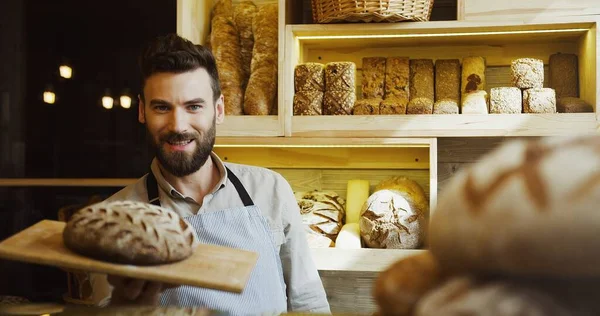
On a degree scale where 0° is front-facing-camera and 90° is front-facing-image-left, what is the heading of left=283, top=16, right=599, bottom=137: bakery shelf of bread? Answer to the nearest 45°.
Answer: approximately 0°

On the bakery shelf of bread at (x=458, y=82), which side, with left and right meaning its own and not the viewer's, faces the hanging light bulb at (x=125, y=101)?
right

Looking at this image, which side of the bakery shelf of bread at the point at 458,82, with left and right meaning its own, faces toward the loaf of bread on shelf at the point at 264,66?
right

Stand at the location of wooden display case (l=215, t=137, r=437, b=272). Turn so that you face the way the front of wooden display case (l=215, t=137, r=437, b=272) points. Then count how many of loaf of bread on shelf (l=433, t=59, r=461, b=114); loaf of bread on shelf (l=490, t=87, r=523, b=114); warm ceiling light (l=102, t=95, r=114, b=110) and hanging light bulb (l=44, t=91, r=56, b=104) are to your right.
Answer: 2

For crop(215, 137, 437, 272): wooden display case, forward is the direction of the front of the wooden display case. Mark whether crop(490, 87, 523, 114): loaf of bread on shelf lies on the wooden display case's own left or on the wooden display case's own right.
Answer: on the wooden display case's own left

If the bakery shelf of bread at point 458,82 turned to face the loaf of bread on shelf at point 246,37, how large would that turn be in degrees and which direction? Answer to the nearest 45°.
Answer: approximately 90° to its right

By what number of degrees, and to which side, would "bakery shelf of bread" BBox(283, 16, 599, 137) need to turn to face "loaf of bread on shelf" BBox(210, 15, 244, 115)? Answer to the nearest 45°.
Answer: approximately 90° to its right

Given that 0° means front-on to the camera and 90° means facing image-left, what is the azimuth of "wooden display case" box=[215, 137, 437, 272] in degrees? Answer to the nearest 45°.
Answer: approximately 0°

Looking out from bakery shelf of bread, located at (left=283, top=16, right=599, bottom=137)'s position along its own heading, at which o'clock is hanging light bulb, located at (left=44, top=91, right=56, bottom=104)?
The hanging light bulb is roughly at 3 o'clock from the bakery shelf of bread.

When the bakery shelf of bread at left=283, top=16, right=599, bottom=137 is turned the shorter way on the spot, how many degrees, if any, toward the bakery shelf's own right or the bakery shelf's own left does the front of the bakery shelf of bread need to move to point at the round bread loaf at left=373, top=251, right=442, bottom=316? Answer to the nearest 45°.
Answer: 0° — it already faces it

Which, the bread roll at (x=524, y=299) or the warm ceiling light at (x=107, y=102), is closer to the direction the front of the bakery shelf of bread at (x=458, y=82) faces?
the bread roll
